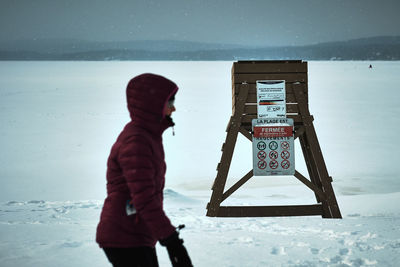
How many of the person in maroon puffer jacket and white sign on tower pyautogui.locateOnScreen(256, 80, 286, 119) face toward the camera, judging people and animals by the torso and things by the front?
1

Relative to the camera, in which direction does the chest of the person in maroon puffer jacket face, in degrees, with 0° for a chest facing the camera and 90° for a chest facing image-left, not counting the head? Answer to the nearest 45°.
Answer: approximately 270°

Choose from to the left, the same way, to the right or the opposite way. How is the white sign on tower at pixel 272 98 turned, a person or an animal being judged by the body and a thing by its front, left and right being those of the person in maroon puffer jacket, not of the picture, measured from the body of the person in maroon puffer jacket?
to the right

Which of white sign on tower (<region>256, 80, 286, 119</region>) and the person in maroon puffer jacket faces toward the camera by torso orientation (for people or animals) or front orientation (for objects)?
the white sign on tower

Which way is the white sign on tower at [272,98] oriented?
toward the camera

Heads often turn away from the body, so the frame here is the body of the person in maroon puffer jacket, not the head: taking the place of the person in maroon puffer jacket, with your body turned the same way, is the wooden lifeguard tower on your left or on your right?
on your left

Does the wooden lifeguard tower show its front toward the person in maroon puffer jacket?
no

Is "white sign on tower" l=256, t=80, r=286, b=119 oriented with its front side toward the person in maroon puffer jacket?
yes

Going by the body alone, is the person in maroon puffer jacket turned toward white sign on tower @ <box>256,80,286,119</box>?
no
